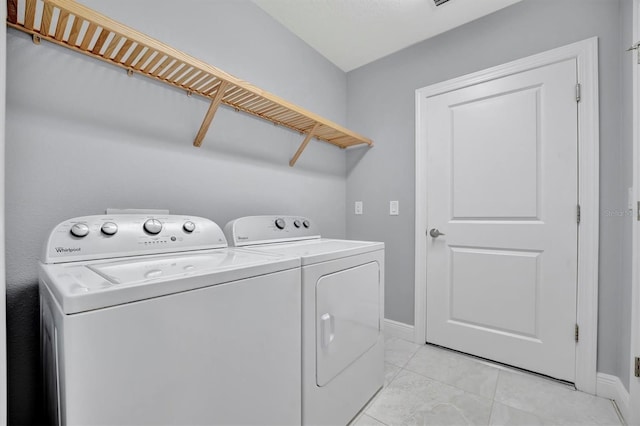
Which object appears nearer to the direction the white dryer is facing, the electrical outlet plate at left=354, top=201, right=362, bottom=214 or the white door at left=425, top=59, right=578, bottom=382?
the white door

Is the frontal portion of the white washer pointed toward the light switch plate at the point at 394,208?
no

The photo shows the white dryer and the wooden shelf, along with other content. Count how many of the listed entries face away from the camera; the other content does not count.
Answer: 0

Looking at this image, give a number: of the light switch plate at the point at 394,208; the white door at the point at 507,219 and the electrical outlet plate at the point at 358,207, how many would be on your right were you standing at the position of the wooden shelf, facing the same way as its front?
0

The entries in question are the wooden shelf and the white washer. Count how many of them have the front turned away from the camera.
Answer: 0

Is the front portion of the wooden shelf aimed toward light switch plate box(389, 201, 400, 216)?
no

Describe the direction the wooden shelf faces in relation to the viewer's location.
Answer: facing the viewer and to the right of the viewer

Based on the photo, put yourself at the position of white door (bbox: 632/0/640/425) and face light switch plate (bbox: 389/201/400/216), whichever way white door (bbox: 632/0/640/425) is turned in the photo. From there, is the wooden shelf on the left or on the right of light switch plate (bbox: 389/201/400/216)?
left

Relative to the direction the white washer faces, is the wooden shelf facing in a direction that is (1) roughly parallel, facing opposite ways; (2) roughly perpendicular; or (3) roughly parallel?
roughly parallel

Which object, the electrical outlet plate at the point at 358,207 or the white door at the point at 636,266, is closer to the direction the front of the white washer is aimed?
the white door

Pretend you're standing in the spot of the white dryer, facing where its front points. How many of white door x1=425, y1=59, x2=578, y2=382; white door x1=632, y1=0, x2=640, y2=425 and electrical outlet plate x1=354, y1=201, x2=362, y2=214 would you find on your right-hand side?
0

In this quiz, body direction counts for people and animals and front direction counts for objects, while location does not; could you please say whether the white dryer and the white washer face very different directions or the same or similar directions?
same or similar directions

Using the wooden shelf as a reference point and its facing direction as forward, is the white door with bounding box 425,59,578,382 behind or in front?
in front

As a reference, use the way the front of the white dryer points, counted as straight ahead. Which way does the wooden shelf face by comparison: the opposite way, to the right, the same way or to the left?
the same way

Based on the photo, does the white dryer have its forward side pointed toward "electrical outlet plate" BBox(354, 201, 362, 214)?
no

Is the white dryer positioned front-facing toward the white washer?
no

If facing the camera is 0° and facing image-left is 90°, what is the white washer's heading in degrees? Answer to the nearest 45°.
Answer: approximately 315°

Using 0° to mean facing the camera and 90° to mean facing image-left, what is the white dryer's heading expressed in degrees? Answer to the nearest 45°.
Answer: approximately 315°

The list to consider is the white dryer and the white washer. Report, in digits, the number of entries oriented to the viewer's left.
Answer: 0

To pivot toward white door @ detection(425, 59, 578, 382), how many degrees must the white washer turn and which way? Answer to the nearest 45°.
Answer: approximately 45° to its left

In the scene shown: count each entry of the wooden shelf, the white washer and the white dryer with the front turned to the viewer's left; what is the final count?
0

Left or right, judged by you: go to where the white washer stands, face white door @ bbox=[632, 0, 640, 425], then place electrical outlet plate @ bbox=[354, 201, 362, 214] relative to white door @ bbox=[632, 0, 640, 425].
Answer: left
